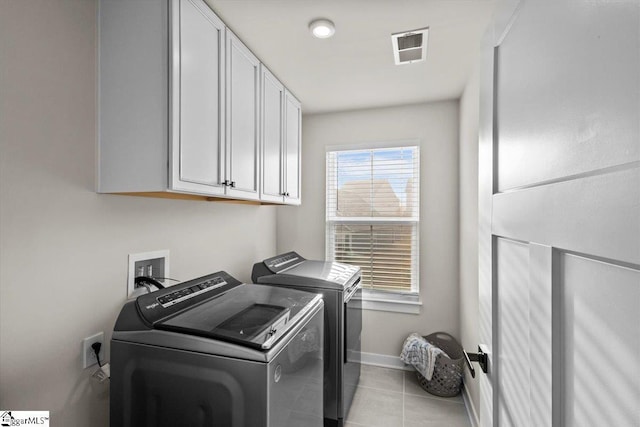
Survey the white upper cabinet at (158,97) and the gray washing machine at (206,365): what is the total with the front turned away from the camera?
0

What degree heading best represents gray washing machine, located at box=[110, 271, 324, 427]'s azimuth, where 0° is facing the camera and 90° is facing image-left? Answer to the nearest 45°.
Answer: approximately 315°

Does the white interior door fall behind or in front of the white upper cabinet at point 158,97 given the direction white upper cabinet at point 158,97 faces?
in front

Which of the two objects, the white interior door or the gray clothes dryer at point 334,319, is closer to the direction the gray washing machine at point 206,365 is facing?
the white interior door

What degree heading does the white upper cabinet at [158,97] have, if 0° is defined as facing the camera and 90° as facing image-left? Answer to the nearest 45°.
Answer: approximately 315°
